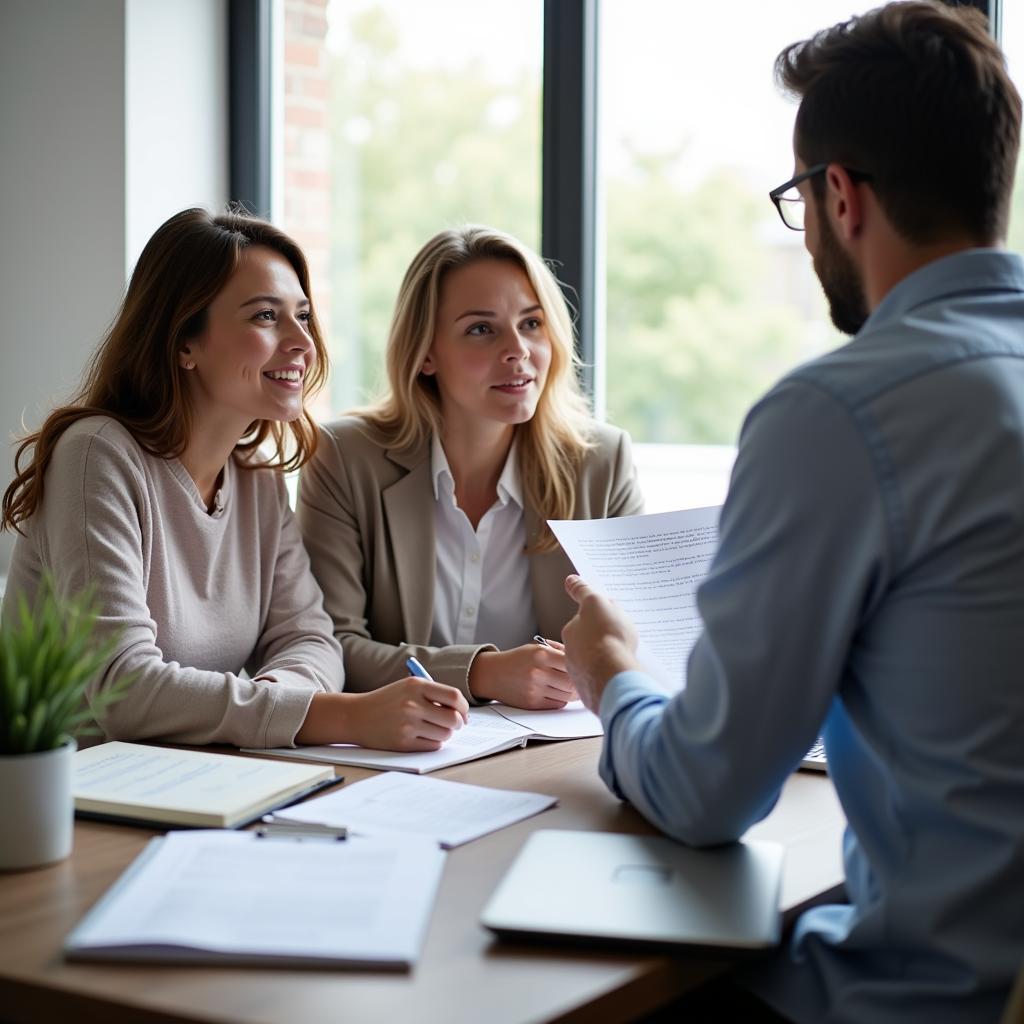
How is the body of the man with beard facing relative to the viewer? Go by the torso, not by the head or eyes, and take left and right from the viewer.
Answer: facing away from the viewer and to the left of the viewer

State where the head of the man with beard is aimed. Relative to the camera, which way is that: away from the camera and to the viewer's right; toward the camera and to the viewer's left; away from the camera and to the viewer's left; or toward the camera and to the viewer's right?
away from the camera and to the viewer's left

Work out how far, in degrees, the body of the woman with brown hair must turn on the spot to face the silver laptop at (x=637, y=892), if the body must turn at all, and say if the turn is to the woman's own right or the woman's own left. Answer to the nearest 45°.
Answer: approximately 45° to the woman's own right

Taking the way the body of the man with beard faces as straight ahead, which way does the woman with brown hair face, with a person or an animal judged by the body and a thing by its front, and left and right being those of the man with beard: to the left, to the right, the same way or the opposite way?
the opposite way

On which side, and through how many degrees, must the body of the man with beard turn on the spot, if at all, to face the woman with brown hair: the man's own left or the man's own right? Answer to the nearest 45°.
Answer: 0° — they already face them
